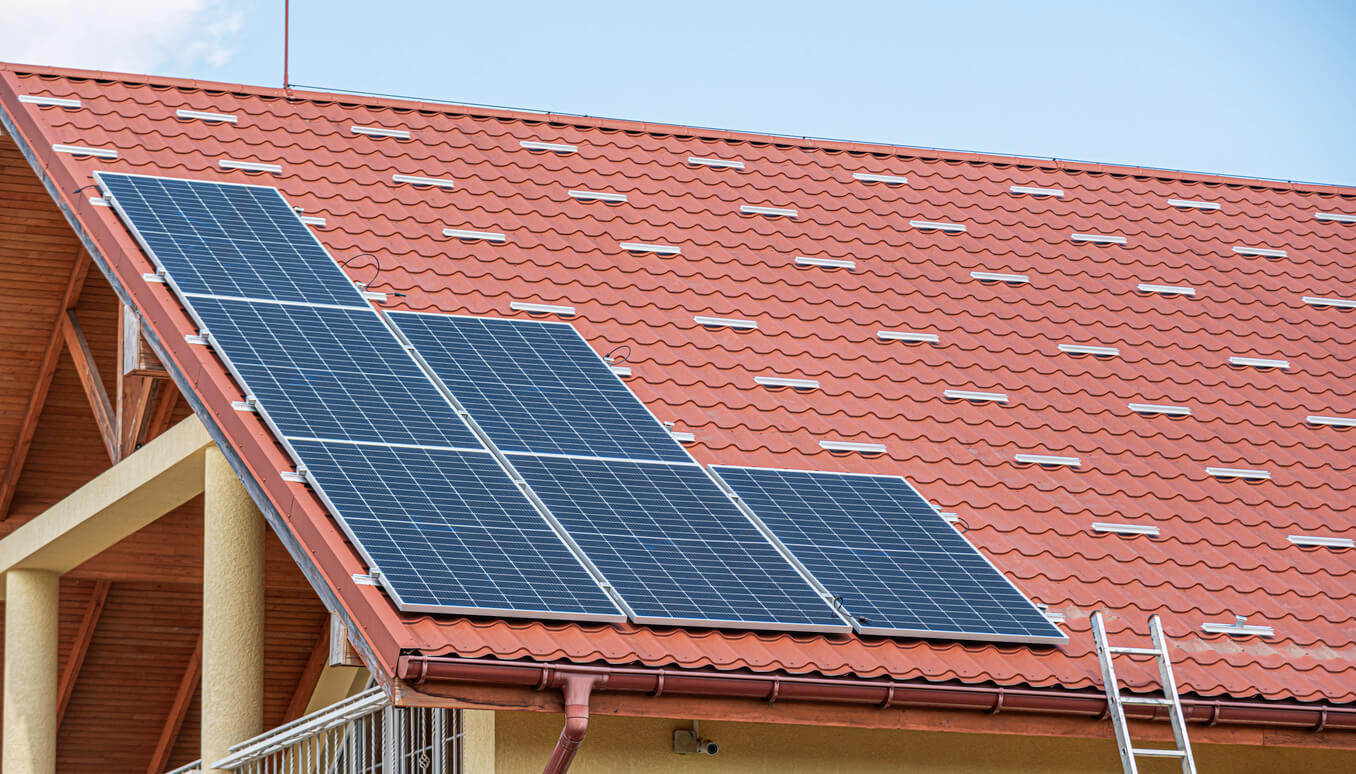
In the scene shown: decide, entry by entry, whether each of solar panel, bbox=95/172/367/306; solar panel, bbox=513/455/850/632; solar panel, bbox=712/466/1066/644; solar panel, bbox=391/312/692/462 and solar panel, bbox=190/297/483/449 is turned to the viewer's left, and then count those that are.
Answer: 0

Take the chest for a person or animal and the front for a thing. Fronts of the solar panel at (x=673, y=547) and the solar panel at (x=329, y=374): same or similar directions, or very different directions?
same or similar directions

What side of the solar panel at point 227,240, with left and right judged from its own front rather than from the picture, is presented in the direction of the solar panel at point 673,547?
front

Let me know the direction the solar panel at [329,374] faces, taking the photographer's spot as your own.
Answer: facing the viewer and to the right of the viewer

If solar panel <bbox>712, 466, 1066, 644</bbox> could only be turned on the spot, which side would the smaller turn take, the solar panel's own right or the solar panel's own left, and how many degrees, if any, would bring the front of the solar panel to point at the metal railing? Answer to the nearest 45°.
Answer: approximately 135° to the solar panel's own right

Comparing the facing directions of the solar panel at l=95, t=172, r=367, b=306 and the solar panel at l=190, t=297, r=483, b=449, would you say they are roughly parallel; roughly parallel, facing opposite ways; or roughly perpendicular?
roughly parallel

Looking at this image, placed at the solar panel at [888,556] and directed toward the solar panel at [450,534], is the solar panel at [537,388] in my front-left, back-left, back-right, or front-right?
front-right

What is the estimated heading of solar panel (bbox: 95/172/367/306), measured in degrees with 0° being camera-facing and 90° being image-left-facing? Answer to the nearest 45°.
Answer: approximately 315°

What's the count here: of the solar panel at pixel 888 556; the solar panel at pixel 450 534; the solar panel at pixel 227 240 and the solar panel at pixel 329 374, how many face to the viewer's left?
0

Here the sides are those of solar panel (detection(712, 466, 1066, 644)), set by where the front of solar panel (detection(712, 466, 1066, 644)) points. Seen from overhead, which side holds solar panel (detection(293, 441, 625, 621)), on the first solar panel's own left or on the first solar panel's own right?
on the first solar panel's own right
